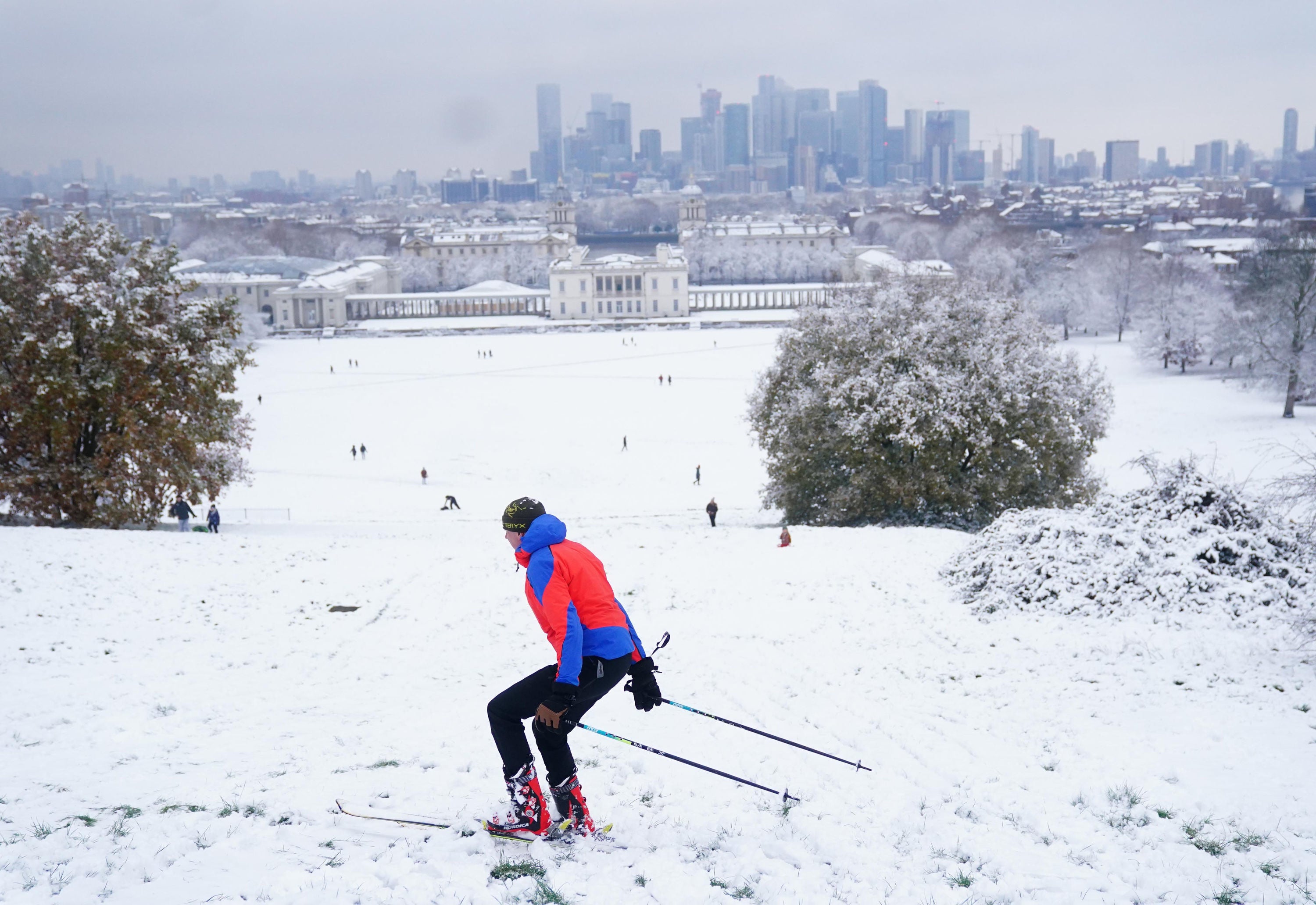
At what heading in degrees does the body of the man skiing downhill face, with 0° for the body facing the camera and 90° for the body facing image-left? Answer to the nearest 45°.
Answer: approximately 90°

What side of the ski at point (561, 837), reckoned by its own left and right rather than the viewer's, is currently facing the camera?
left

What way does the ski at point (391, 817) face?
to the viewer's left

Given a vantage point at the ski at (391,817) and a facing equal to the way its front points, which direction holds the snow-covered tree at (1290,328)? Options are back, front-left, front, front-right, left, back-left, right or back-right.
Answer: back-right
